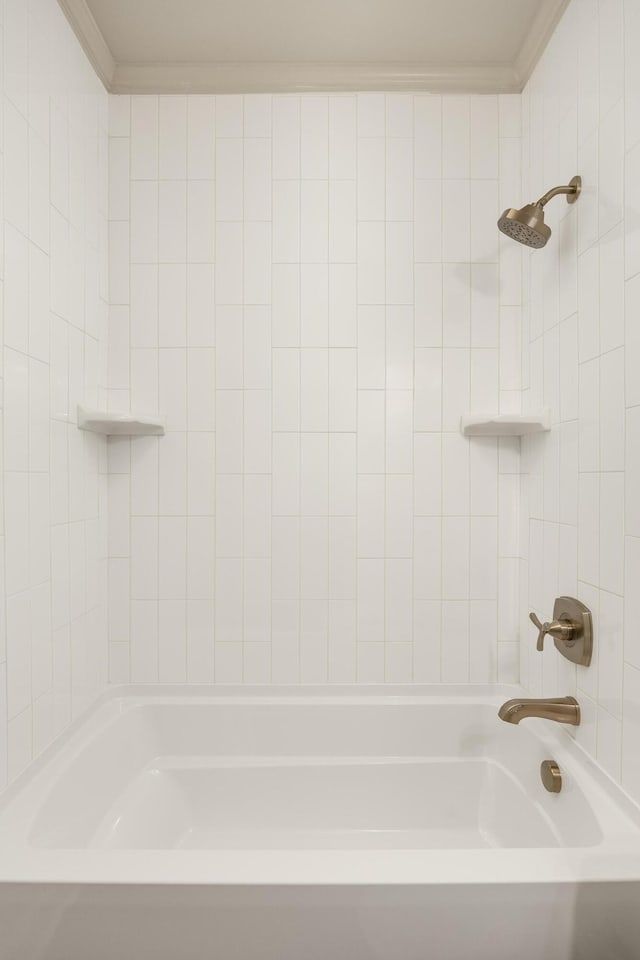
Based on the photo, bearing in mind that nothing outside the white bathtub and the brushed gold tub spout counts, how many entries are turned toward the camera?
1

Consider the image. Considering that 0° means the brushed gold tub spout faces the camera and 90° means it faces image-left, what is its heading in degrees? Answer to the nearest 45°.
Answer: approximately 90°

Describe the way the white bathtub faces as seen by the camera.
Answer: facing the viewer

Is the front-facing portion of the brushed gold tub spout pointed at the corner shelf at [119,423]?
yes

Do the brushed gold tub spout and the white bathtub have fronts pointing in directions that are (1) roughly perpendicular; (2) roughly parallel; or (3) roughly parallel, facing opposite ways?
roughly perpendicular
